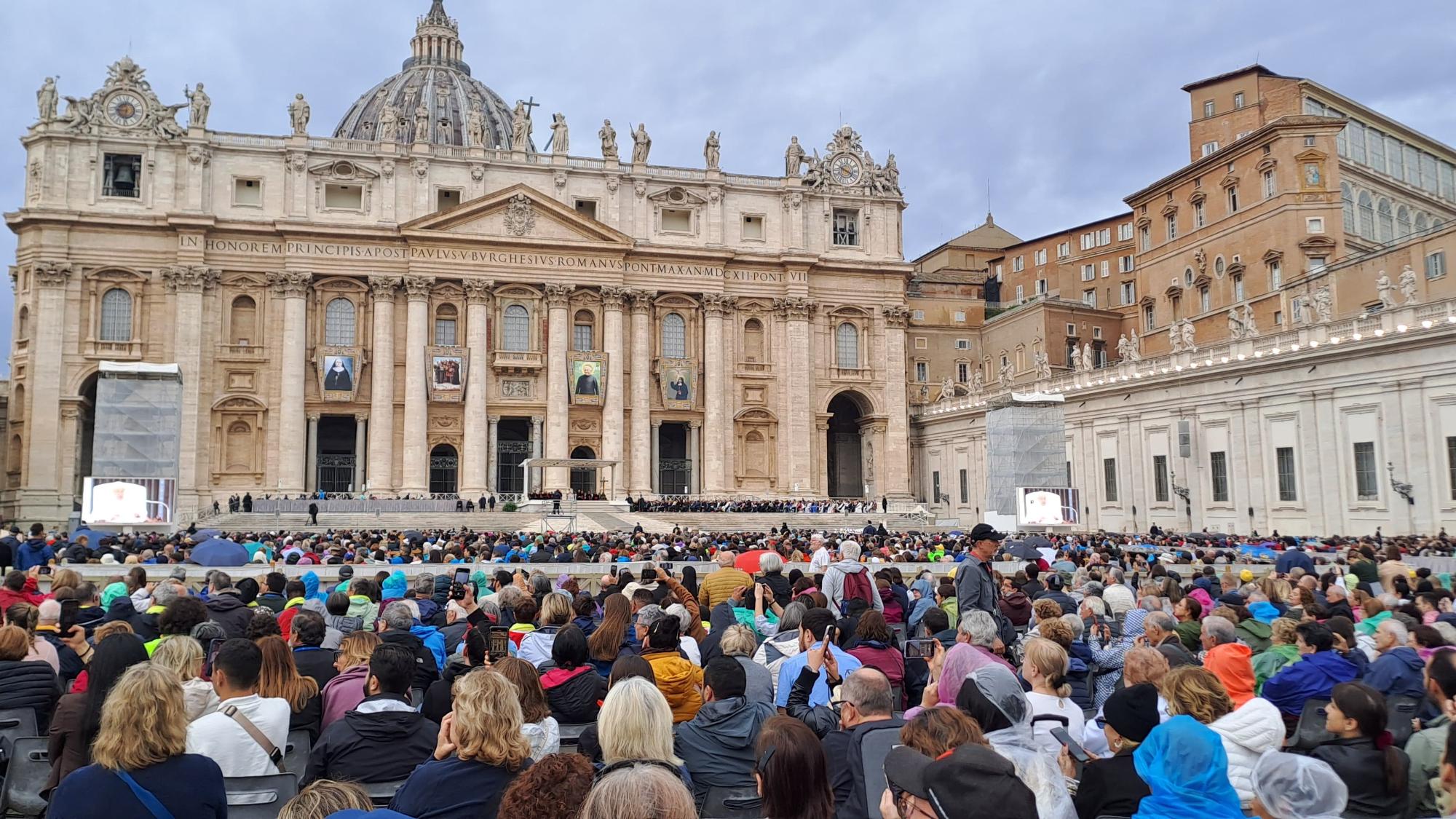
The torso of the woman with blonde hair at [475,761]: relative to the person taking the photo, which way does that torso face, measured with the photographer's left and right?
facing away from the viewer and to the left of the viewer

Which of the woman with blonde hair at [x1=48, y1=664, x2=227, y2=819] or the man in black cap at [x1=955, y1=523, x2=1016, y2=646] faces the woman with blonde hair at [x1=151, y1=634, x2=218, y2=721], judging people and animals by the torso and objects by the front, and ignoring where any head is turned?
the woman with blonde hair at [x1=48, y1=664, x2=227, y2=819]

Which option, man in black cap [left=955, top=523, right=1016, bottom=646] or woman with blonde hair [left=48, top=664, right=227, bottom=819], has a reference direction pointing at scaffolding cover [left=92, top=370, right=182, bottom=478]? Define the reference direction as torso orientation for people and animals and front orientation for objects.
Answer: the woman with blonde hair

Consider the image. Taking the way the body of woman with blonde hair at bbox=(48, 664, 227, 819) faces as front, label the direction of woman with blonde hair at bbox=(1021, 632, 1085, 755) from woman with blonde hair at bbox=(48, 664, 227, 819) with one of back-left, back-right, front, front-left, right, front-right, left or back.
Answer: right

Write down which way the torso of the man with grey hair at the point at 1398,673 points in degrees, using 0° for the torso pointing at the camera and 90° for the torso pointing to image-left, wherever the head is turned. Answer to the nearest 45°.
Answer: approximately 135°

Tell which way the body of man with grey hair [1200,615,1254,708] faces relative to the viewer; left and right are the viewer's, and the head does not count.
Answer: facing away from the viewer and to the left of the viewer

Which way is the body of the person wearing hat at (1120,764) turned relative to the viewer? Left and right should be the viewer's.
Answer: facing away from the viewer and to the left of the viewer

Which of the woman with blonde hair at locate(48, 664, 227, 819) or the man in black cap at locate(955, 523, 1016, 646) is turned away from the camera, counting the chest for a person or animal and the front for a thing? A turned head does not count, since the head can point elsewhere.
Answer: the woman with blonde hair

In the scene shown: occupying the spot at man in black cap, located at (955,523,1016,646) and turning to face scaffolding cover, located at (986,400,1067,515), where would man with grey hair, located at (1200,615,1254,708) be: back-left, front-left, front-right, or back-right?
back-right

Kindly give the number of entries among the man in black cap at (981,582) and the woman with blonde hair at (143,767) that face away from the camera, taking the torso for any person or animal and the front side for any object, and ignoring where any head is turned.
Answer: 1

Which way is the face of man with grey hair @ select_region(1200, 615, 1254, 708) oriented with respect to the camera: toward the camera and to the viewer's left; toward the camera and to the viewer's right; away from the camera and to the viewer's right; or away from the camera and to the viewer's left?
away from the camera and to the viewer's left

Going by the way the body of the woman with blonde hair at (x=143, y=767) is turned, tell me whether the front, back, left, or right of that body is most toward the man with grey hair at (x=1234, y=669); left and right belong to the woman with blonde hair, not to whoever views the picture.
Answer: right
